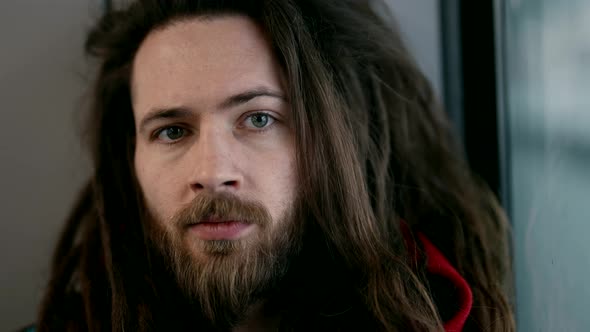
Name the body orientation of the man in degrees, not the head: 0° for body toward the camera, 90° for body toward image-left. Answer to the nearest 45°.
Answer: approximately 0°
